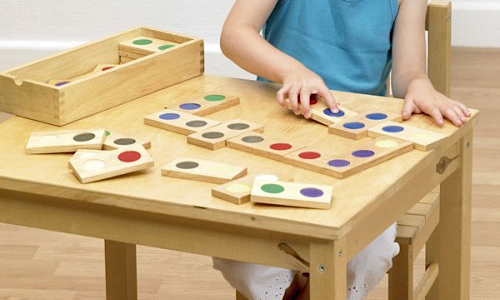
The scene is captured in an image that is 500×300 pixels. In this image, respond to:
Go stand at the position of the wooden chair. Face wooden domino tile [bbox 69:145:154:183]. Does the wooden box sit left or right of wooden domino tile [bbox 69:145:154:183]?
right

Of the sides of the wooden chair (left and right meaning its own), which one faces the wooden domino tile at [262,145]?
front

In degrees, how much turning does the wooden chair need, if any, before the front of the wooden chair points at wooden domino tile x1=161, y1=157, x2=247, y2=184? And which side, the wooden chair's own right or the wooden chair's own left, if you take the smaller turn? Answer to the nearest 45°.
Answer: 0° — it already faces it

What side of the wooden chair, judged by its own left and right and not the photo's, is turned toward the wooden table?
front

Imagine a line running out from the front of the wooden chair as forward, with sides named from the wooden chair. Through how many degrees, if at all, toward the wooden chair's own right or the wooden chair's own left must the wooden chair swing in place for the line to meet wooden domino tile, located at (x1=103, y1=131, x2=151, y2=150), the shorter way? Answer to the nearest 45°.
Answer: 0° — it already faces it

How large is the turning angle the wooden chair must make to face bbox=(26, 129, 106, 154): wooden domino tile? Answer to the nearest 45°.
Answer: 0° — it already faces it

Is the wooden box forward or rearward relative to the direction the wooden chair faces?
forward

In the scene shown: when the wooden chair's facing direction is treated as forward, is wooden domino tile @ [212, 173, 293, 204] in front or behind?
in front

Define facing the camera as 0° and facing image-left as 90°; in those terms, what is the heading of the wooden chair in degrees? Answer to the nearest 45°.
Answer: approximately 45°
